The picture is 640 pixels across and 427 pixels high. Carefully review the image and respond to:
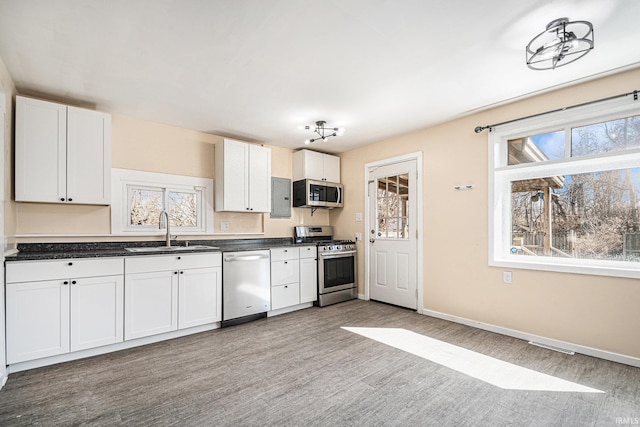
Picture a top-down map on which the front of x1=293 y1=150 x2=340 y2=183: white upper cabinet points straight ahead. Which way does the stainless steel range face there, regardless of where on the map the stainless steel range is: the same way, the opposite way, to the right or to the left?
the same way

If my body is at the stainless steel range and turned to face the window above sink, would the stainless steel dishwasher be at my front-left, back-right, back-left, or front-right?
front-left

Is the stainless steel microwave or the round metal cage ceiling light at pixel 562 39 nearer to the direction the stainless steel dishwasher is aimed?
the round metal cage ceiling light

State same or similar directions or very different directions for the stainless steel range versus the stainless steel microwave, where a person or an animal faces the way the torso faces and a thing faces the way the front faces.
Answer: same or similar directions

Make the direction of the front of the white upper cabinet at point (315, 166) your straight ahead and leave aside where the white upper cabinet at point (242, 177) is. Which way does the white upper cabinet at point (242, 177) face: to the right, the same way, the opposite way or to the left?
the same way

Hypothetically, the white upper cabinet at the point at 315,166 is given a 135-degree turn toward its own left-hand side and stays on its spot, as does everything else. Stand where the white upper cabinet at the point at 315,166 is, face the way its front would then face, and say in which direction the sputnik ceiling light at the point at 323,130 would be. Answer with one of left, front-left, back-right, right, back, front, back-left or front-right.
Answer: back

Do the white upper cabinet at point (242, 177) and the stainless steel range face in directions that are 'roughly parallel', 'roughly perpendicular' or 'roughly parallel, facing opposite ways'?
roughly parallel

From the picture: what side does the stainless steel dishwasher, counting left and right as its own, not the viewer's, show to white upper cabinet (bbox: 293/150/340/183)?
left

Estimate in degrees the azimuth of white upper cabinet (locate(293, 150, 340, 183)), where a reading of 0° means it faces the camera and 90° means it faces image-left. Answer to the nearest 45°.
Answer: approximately 315°

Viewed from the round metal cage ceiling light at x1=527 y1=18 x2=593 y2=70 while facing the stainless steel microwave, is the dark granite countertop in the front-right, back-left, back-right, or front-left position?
front-left

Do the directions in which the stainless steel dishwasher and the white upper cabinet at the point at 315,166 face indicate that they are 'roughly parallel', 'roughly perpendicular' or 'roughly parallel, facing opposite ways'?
roughly parallel

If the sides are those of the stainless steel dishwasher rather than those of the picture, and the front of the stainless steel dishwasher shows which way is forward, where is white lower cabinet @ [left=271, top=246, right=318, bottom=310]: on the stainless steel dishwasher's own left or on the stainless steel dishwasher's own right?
on the stainless steel dishwasher's own left

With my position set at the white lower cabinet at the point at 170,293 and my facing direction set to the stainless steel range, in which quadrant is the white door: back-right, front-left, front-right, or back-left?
front-right

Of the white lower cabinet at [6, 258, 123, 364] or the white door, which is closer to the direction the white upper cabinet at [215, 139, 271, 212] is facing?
the white door

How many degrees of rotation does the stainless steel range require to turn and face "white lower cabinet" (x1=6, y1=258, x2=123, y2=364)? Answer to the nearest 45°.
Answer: approximately 90° to its right

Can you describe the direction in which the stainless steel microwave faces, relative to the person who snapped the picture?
facing the viewer and to the right of the viewer

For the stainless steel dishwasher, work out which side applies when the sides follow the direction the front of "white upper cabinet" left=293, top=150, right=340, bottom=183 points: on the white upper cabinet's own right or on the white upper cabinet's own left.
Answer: on the white upper cabinet's own right

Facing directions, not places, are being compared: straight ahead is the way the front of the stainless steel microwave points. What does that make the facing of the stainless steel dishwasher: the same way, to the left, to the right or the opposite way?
the same way
